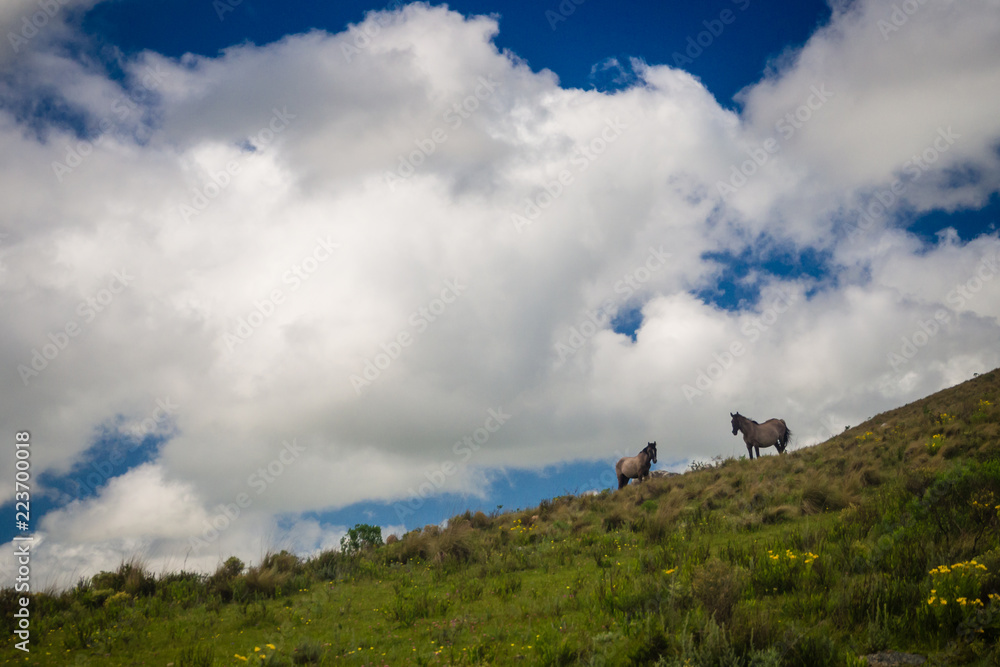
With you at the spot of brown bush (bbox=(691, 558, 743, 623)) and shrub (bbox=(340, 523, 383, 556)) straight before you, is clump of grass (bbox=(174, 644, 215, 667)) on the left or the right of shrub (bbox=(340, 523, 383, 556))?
left

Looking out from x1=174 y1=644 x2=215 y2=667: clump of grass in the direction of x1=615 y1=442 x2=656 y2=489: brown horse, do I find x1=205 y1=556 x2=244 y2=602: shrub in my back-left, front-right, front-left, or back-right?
front-left

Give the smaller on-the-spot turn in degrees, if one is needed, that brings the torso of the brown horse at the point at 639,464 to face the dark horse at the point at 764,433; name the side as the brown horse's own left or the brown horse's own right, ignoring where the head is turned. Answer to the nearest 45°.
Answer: approximately 45° to the brown horse's own left

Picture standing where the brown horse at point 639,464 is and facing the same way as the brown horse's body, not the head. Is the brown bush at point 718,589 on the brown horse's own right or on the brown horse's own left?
on the brown horse's own right

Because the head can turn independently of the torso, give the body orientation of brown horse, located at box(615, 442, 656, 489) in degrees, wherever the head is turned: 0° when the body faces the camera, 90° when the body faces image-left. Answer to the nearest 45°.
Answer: approximately 270°

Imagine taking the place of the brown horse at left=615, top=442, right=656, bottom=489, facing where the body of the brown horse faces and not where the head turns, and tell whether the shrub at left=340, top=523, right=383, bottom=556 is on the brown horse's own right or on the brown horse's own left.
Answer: on the brown horse's own right

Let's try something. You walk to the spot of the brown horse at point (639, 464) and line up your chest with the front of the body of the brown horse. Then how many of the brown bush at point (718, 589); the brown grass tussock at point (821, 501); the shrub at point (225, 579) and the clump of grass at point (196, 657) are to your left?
0

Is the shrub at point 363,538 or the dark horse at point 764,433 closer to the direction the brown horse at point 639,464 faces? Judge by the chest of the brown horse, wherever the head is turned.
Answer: the dark horse

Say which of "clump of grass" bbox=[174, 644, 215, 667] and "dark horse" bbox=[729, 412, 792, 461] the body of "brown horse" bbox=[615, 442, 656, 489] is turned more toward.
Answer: the dark horse

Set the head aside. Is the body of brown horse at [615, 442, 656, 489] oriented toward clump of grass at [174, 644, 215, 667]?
no

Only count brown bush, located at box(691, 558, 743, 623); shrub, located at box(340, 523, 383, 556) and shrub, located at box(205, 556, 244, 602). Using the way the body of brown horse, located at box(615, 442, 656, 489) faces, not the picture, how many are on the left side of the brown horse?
0
